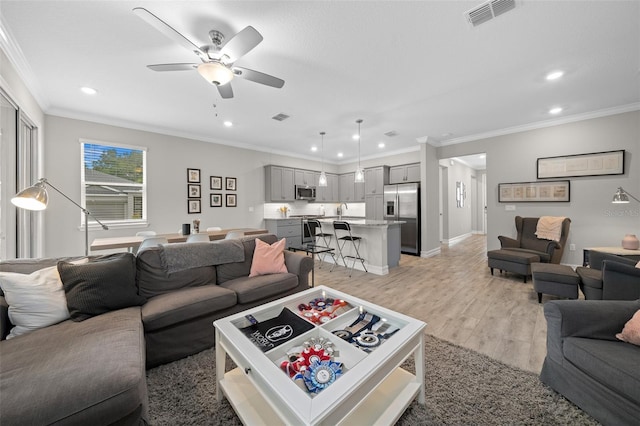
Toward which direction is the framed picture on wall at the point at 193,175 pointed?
toward the camera

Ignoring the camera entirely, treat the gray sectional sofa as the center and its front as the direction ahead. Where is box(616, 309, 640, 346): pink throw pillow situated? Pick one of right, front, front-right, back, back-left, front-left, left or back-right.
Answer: front

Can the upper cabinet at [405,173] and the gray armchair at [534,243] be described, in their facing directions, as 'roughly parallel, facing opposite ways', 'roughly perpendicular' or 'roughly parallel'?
roughly parallel

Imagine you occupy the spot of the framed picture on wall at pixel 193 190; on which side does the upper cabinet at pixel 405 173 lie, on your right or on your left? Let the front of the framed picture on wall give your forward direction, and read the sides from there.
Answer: on your left

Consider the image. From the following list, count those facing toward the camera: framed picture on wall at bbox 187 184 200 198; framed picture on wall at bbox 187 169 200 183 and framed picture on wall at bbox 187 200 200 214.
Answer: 3

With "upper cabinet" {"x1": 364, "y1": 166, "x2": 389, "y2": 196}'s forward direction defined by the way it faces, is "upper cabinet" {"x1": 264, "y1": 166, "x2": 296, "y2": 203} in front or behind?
in front

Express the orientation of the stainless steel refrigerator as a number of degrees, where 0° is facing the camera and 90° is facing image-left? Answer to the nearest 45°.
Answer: approximately 45°

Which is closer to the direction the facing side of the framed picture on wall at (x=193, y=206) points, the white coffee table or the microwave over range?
the white coffee table

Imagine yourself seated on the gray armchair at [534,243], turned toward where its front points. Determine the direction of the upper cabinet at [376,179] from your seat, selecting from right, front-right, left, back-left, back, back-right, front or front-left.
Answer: front-right

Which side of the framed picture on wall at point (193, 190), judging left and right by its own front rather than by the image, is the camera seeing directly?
front

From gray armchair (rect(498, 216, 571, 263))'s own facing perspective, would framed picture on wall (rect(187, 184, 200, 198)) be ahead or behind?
ahead

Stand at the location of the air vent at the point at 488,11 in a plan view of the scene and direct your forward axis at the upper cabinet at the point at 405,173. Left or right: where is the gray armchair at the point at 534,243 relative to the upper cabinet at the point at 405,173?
right

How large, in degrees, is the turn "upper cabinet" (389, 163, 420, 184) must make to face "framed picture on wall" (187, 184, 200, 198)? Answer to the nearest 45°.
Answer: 0° — it already faces it
